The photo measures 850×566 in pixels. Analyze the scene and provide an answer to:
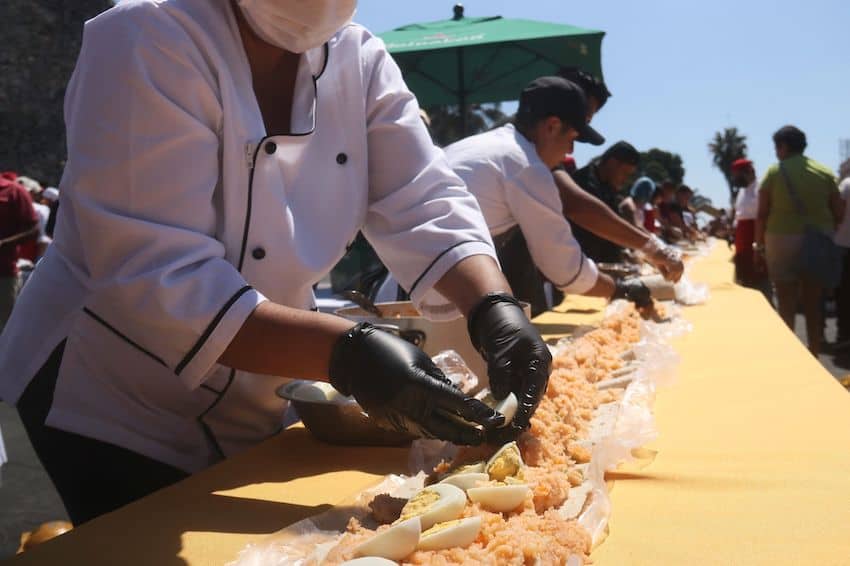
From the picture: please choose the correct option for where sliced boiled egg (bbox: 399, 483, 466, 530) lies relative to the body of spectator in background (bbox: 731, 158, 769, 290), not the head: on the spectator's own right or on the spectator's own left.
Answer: on the spectator's own left

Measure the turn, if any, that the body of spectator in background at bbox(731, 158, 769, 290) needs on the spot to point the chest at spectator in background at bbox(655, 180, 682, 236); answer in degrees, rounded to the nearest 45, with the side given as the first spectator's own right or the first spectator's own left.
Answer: approximately 90° to the first spectator's own right

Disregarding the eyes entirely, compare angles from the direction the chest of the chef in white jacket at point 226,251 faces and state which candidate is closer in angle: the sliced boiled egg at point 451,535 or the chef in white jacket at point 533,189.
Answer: the sliced boiled egg

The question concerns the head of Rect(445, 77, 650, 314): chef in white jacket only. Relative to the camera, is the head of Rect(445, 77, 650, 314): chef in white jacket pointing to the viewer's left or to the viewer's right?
to the viewer's right

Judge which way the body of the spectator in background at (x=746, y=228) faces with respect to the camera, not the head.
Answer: to the viewer's left

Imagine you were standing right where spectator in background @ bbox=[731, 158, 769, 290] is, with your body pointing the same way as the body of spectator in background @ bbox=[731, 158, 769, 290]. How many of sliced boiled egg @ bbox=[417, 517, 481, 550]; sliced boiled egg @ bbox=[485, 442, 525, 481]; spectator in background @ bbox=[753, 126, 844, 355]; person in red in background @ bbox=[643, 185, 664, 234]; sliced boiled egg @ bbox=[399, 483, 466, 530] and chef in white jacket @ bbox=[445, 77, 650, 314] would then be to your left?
5

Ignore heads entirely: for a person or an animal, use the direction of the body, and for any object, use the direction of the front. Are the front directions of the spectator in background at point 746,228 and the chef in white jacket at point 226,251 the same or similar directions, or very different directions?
very different directions

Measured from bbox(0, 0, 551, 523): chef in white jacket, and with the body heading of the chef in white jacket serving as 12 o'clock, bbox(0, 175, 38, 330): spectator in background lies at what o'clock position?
The spectator in background is roughly at 7 o'clock from the chef in white jacket.

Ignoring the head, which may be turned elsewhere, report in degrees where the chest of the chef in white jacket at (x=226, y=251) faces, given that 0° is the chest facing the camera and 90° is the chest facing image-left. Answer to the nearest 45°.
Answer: approximately 315°
